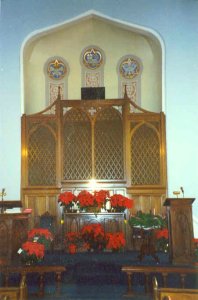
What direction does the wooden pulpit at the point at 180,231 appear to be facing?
toward the camera

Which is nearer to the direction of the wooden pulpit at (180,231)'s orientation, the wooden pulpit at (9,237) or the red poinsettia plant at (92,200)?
the wooden pulpit

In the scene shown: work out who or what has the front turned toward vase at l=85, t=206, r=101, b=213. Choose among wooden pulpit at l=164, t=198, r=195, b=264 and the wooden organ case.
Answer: the wooden organ case

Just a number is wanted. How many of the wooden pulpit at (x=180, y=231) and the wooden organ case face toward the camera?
2

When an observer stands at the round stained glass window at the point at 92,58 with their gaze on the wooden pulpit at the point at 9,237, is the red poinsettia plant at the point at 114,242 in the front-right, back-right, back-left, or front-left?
front-left

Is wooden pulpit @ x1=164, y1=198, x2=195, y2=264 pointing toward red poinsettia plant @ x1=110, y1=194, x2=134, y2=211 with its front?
no

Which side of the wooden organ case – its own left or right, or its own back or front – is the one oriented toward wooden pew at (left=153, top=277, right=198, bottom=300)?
front

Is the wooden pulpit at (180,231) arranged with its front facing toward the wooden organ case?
no

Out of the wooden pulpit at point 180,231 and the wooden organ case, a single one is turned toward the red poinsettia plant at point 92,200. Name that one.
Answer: the wooden organ case

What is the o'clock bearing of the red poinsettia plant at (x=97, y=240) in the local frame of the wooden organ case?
The red poinsettia plant is roughly at 12 o'clock from the wooden organ case.

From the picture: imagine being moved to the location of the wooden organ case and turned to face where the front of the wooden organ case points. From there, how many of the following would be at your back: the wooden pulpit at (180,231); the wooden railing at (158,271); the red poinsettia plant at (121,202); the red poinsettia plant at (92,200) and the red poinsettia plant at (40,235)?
0

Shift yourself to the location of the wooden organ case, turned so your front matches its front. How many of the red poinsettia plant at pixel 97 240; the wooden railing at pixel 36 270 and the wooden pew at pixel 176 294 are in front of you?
3

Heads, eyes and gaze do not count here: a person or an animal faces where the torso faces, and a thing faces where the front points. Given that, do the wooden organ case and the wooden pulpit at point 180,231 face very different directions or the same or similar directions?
same or similar directions

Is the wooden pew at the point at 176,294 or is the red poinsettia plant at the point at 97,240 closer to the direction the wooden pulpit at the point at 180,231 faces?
the wooden pew

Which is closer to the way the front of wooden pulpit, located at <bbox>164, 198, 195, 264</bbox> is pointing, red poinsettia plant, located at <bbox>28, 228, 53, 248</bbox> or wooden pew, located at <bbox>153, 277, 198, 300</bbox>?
the wooden pew

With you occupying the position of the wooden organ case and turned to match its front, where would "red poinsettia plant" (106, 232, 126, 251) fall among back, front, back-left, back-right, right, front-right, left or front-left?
front

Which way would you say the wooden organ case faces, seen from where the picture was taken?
facing the viewer

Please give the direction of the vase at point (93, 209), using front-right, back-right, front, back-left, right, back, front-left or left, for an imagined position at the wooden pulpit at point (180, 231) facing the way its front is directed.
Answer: back-right

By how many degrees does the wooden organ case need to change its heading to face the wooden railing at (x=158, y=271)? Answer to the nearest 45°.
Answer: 0° — it already faces it
